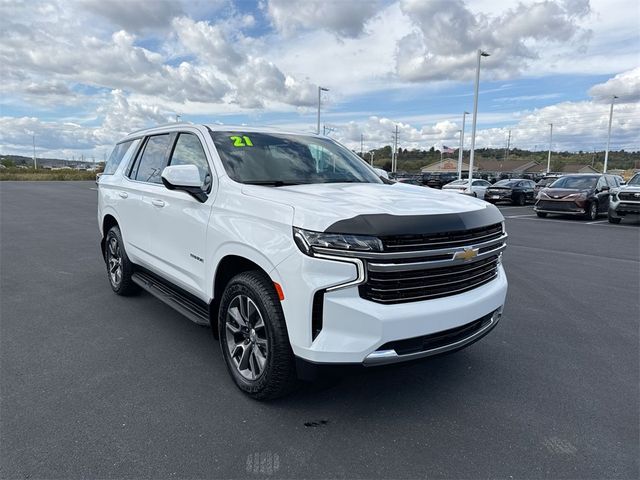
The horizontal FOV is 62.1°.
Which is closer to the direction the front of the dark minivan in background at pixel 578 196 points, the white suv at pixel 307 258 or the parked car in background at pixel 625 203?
the white suv

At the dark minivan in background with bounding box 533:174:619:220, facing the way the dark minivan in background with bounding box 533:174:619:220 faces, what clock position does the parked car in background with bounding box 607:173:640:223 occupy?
The parked car in background is roughly at 9 o'clock from the dark minivan in background.

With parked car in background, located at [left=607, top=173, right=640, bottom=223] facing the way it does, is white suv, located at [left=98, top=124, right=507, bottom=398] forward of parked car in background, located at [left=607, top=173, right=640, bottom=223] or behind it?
forward

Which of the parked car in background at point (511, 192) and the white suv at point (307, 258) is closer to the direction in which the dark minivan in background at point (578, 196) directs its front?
the white suv

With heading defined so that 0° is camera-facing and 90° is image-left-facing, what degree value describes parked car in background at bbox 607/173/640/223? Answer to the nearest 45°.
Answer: approximately 45°

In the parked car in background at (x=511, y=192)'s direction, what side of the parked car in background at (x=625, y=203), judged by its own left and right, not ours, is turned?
right
